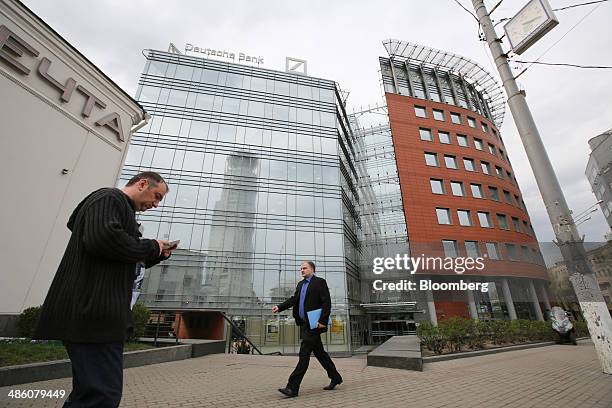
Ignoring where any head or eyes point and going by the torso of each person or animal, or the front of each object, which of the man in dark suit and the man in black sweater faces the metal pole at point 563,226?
the man in black sweater

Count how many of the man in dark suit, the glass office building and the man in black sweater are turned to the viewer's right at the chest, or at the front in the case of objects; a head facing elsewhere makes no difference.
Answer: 1

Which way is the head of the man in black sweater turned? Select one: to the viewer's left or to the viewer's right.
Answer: to the viewer's right

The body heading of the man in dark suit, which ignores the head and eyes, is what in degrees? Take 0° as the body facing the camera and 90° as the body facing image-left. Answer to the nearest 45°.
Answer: approximately 45°

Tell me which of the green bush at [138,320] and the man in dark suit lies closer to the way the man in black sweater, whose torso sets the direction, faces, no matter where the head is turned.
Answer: the man in dark suit

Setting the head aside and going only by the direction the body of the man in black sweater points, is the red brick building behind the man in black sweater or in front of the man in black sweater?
in front

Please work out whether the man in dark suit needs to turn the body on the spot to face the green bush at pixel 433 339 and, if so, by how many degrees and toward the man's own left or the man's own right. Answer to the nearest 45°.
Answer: approximately 180°

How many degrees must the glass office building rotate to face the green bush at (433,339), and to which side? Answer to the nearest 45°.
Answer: approximately 45° to its left

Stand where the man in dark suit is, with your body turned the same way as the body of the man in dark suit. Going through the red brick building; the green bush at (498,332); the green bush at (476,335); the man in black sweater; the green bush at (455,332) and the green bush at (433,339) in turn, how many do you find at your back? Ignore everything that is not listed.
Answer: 5

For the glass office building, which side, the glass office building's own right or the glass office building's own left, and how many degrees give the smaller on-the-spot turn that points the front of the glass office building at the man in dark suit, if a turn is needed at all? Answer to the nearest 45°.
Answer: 0° — it already faces them

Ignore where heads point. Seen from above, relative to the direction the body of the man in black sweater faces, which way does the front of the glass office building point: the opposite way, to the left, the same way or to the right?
to the right

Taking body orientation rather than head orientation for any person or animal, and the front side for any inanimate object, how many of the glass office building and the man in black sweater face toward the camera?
1

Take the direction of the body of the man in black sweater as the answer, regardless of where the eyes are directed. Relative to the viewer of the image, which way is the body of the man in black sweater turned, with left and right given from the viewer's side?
facing to the right of the viewer

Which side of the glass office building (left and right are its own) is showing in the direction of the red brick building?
left

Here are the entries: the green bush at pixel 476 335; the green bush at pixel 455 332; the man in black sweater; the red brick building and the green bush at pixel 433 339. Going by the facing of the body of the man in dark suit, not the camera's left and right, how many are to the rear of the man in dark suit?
4
